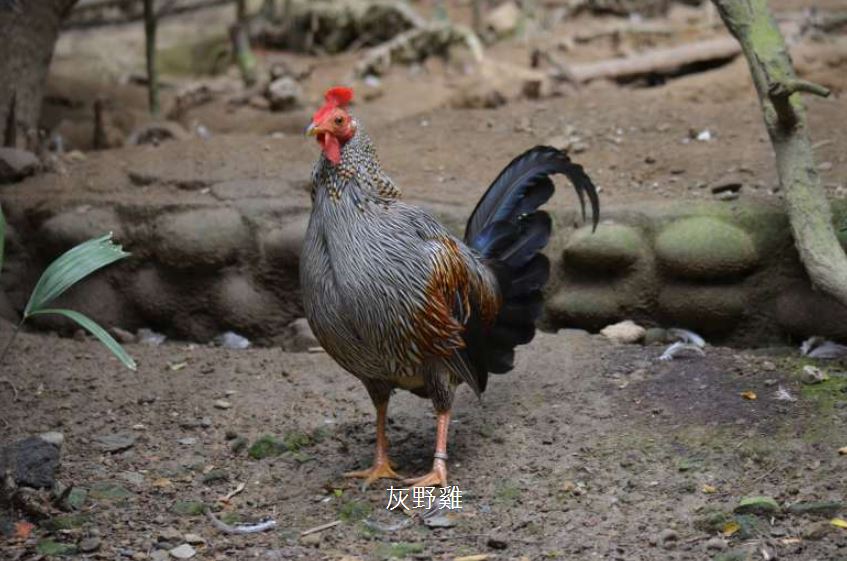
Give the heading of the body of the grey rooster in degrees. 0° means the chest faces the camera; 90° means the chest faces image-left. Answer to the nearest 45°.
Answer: approximately 45°

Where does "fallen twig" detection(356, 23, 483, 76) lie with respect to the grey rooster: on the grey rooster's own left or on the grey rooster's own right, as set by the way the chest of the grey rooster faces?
on the grey rooster's own right

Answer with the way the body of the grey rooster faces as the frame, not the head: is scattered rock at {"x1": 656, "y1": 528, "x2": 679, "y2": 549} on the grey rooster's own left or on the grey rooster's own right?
on the grey rooster's own left

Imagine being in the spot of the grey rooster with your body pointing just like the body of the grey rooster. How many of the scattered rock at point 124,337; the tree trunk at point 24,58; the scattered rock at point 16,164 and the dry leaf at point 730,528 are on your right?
3

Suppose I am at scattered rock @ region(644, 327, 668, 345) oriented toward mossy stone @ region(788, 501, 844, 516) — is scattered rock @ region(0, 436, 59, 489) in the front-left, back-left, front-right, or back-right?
front-right

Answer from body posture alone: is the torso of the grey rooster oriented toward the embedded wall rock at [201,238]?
no

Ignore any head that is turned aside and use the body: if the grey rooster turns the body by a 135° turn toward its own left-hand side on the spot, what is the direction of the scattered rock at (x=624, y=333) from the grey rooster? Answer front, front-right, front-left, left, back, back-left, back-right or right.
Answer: front-left

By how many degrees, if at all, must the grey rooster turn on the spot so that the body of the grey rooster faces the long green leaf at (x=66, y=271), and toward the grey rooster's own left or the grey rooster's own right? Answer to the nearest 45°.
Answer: approximately 45° to the grey rooster's own right

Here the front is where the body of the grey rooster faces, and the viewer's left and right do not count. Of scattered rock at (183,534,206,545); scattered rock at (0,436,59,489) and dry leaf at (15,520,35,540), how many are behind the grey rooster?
0

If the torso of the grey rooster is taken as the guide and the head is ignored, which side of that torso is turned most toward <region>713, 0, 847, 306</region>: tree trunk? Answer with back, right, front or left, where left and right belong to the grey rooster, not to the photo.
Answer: back

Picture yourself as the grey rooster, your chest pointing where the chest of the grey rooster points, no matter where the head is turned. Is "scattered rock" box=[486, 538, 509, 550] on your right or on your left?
on your left

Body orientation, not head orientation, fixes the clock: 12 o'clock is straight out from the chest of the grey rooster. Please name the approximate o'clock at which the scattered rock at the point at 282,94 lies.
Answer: The scattered rock is roughly at 4 o'clock from the grey rooster.

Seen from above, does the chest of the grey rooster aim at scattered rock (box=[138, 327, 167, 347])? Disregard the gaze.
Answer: no

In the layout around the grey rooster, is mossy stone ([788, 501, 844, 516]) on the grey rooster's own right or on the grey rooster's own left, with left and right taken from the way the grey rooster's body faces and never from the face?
on the grey rooster's own left

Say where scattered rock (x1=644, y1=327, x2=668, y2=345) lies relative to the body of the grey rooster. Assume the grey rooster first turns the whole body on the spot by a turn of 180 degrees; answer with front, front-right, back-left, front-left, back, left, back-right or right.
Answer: front

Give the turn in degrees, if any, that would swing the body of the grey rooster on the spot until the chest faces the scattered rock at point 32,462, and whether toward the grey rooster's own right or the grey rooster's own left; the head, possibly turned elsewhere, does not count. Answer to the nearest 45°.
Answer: approximately 45° to the grey rooster's own right

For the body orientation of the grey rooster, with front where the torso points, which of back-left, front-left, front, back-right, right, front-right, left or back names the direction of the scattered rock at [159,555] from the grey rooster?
front

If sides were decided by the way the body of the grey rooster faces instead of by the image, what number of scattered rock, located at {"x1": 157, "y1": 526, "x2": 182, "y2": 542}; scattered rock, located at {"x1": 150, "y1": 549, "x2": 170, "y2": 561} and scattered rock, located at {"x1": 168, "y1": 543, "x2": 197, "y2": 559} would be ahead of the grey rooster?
3

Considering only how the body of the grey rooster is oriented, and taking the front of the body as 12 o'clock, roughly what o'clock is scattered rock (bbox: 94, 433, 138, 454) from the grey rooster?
The scattered rock is roughly at 2 o'clock from the grey rooster.

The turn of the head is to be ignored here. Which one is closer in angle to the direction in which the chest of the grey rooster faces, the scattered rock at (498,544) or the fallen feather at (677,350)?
the scattered rock
